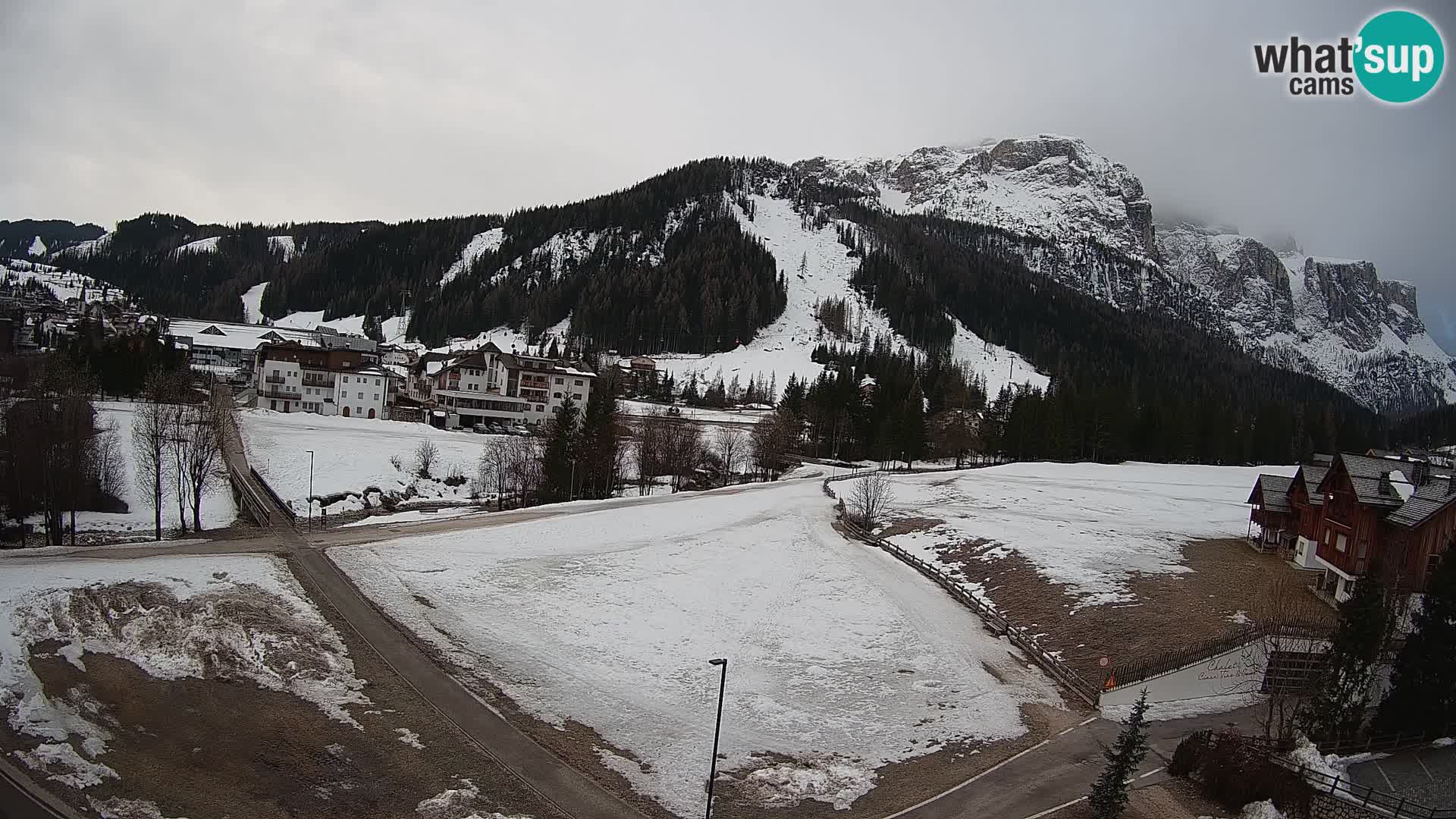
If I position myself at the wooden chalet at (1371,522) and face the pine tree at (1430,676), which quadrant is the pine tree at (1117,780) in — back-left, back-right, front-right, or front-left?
front-right

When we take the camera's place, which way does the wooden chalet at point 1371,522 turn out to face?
facing the viewer and to the left of the viewer

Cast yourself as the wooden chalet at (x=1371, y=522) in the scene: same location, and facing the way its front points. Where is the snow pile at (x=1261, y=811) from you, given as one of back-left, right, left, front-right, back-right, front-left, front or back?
front-left

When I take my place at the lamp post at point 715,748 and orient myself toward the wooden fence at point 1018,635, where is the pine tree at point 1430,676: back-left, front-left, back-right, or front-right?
front-right

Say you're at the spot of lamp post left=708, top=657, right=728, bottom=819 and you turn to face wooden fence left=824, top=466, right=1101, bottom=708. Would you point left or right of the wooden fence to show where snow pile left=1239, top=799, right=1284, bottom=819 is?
right

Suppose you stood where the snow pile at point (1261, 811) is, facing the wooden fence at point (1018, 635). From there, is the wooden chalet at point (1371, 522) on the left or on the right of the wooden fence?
right

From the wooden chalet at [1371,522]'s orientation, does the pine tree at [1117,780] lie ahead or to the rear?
ahead

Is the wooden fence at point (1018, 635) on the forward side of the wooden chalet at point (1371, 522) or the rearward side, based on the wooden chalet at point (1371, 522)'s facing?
on the forward side

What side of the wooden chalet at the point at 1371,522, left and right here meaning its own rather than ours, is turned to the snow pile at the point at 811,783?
front

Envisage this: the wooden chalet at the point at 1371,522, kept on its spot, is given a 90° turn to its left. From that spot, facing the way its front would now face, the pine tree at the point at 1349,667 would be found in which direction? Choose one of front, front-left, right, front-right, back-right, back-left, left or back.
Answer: front-right

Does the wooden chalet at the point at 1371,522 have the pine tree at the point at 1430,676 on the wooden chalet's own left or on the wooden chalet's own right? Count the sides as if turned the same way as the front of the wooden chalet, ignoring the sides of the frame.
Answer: on the wooden chalet's own left
